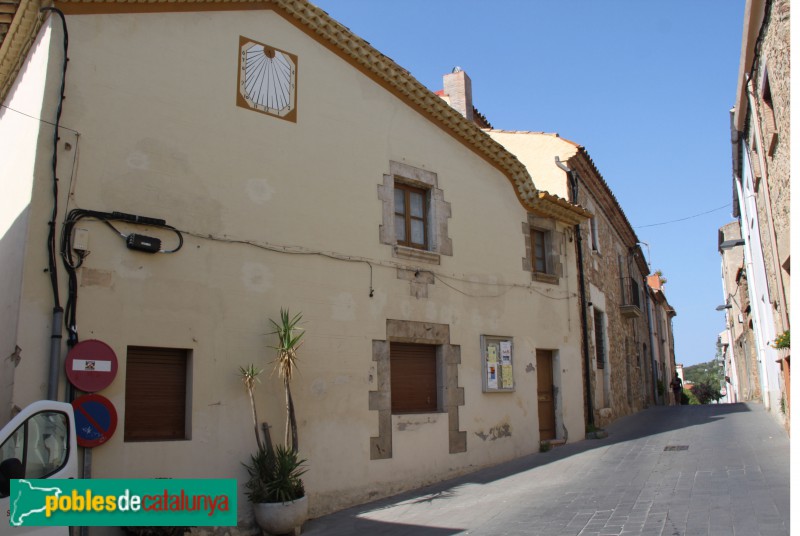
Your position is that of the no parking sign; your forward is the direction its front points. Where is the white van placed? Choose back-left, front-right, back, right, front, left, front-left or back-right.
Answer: front

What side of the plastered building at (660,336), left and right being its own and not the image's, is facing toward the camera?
right

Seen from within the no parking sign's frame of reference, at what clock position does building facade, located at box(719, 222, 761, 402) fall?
The building facade is roughly at 8 o'clock from the no parking sign.

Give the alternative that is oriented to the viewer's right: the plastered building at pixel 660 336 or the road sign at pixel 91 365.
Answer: the plastered building

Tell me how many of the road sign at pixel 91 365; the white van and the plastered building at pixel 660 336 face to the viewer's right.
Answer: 1

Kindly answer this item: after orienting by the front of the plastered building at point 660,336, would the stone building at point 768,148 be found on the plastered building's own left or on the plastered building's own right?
on the plastered building's own right

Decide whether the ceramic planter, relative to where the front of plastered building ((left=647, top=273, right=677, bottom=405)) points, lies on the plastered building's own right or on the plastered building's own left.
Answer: on the plastered building's own right

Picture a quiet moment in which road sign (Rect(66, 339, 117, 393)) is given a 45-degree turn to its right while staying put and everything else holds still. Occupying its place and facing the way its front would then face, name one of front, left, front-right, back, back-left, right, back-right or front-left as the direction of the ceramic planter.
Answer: back-left

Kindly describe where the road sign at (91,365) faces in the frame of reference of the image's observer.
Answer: facing the viewer
